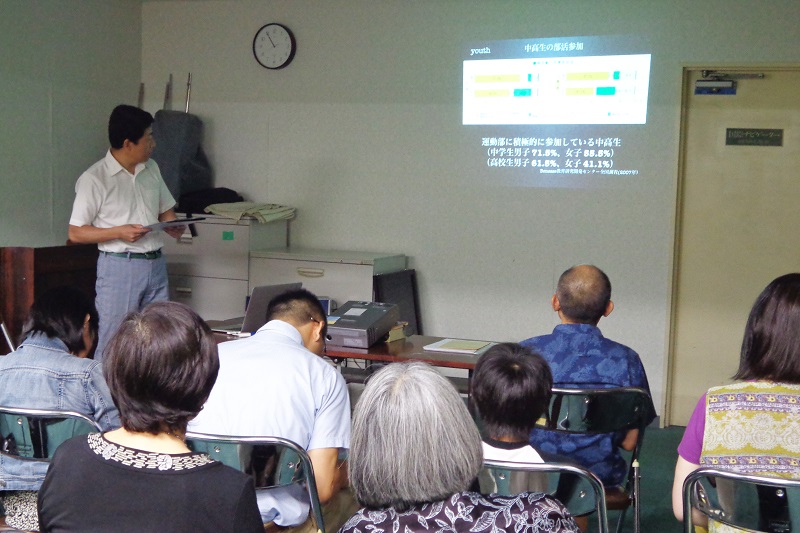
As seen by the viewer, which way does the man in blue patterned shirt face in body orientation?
away from the camera

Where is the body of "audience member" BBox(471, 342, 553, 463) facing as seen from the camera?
away from the camera

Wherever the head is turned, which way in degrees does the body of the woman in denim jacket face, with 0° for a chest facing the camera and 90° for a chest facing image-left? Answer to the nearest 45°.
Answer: approximately 225°

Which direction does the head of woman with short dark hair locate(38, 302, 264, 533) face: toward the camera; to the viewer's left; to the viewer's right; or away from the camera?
away from the camera

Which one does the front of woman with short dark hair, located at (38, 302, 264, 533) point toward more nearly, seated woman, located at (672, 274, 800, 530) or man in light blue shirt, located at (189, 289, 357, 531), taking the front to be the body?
the man in light blue shirt

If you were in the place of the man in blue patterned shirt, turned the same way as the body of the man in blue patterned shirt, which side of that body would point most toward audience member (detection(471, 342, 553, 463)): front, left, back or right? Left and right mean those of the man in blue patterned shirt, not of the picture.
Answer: back

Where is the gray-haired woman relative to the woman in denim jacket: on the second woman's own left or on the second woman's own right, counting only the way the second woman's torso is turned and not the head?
on the second woman's own right

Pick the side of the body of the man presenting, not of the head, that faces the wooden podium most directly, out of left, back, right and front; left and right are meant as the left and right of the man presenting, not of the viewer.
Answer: back

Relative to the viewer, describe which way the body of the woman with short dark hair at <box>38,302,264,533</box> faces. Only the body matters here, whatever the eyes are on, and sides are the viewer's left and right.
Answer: facing away from the viewer

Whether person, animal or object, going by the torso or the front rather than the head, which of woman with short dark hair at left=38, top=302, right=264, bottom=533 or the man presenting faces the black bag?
the woman with short dark hair

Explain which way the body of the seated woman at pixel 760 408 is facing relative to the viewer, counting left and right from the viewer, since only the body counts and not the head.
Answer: facing away from the viewer

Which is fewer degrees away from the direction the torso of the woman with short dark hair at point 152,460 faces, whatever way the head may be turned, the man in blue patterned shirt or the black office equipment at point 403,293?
the black office equipment

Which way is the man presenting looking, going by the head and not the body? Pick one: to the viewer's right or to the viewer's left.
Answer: to the viewer's right

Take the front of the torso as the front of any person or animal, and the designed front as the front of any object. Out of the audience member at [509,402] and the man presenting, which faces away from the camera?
the audience member
